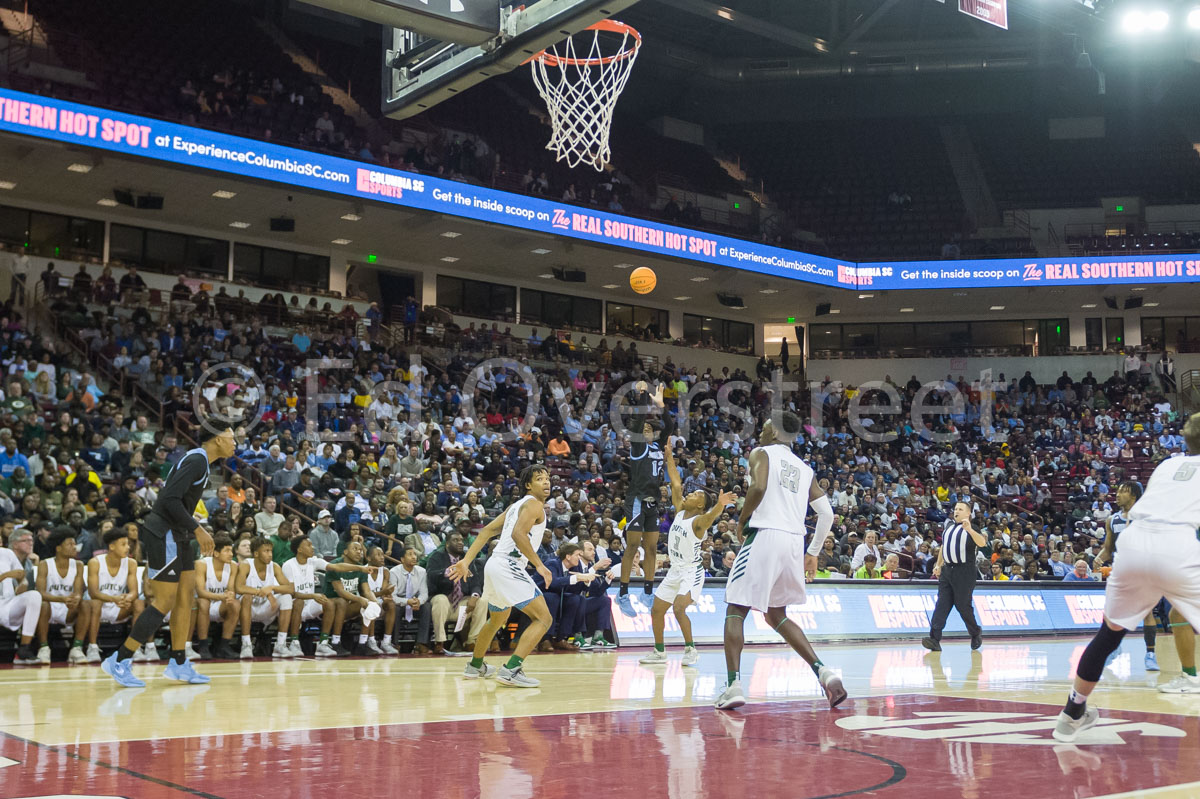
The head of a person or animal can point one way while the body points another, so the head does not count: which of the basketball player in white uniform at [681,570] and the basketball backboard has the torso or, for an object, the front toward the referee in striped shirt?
the basketball backboard

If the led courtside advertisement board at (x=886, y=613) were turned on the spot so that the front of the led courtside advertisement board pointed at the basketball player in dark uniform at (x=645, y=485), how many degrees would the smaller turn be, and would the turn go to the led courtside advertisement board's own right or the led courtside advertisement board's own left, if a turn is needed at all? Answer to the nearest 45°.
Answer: approximately 45° to the led courtside advertisement board's own right

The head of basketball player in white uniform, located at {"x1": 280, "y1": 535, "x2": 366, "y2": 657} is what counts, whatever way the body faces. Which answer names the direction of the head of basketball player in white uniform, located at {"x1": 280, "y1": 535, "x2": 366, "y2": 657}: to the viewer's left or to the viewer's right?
to the viewer's right

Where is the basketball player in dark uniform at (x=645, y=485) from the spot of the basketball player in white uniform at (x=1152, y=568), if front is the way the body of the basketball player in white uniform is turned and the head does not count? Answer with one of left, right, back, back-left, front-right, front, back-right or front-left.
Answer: front-left

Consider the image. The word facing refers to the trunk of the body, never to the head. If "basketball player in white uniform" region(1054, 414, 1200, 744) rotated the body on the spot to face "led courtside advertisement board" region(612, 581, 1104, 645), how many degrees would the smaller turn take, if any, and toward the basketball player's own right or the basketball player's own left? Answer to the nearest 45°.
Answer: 0° — they already face it

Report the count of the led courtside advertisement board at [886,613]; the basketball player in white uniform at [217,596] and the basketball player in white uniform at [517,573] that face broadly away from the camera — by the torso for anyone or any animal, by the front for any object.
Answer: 0

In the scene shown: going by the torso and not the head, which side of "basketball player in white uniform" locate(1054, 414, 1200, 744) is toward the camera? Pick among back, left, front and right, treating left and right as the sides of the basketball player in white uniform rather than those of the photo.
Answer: back

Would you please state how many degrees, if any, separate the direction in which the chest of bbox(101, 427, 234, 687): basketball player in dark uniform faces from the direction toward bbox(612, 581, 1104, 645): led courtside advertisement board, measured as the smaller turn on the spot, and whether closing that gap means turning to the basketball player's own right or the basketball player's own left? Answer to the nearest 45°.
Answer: approximately 45° to the basketball player's own left

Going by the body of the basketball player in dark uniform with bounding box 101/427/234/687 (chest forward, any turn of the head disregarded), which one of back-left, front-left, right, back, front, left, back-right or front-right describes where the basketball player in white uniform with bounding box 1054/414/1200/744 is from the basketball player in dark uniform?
front-right

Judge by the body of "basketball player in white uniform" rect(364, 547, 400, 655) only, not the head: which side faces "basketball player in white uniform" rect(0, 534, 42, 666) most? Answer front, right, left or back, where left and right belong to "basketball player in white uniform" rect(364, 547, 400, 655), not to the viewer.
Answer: right
